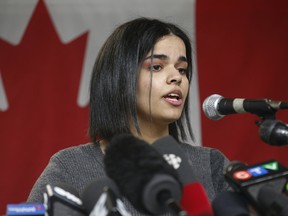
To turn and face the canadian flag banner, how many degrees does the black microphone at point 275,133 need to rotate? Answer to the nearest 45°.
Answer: approximately 45° to its right

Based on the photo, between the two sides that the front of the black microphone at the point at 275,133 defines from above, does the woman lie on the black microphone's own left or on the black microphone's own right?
on the black microphone's own right

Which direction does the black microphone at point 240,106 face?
to the viewer's left

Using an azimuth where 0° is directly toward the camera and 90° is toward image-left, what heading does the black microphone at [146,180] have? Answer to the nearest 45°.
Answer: approximately 135°

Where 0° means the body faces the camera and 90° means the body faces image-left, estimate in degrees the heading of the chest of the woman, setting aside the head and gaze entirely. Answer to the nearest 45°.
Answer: approximately 315°

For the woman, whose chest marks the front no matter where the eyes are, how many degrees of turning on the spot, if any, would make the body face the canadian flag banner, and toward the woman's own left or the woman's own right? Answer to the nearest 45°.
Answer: approximately 135° to the woman's own left

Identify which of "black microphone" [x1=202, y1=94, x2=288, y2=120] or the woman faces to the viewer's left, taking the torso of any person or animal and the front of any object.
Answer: the black microphone

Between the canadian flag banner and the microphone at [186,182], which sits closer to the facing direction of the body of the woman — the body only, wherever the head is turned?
the microphone

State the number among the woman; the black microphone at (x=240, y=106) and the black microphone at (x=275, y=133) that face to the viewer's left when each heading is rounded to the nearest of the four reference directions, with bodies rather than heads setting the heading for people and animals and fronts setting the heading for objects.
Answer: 2

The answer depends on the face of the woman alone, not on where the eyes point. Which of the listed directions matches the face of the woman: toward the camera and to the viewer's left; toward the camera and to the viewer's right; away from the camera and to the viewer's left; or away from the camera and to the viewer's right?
toward the camera and to the viewer's right

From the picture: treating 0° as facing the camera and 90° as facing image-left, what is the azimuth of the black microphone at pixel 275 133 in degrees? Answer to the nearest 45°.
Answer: approximately 90°
